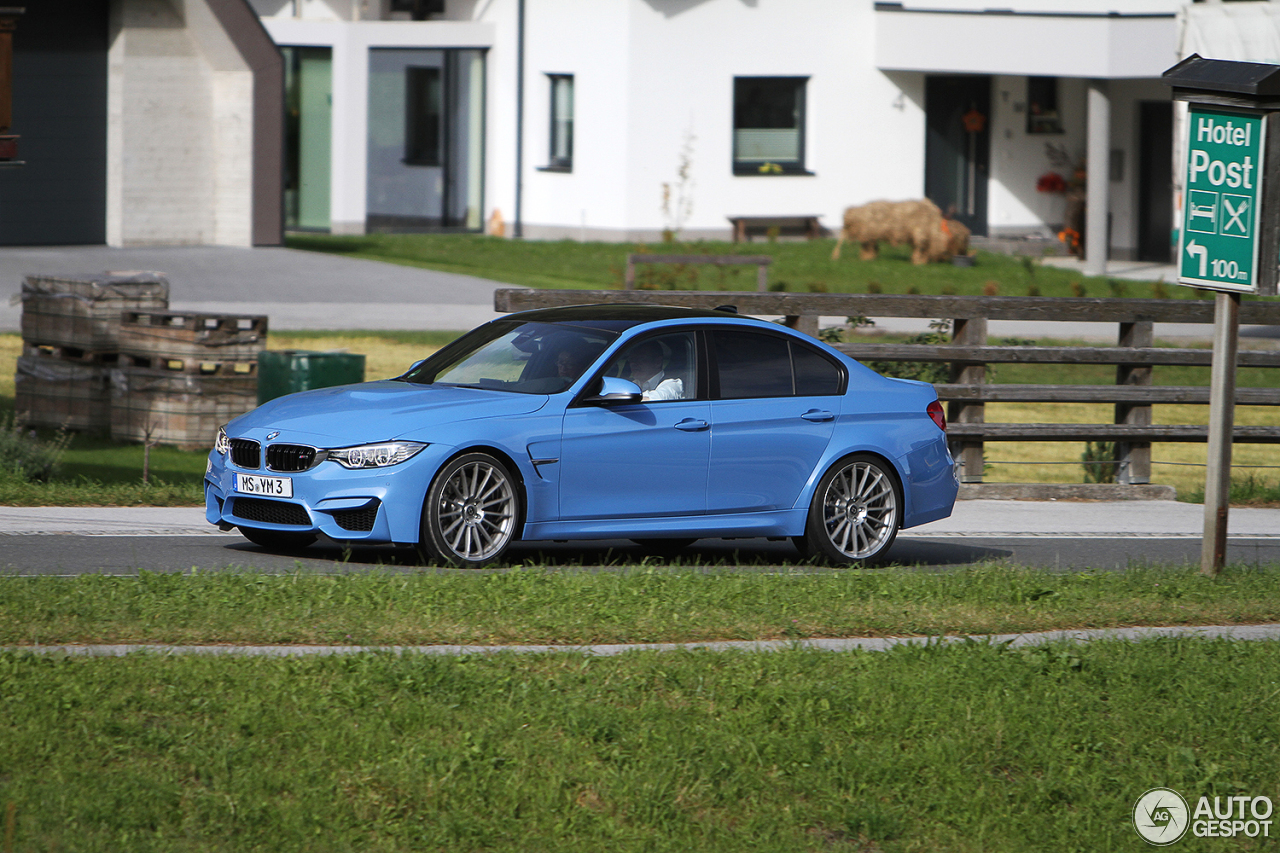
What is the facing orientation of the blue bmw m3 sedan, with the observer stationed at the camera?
facing the viewer and to the left of the viewer

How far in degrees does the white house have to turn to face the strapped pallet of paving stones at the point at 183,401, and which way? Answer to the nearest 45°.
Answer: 0° — it already faces it

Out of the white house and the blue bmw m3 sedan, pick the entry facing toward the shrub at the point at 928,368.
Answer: the white house

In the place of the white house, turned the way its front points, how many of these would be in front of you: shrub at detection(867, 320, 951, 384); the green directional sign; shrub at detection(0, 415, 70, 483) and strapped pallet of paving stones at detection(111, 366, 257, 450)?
4

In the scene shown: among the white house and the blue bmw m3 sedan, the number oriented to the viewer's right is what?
0

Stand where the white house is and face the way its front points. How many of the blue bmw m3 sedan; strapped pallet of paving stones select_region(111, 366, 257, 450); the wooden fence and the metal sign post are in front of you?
4

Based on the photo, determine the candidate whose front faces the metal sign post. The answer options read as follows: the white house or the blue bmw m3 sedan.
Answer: the white house

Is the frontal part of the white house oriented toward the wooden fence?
yes

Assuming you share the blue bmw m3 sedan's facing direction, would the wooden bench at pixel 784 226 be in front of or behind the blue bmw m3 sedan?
behind

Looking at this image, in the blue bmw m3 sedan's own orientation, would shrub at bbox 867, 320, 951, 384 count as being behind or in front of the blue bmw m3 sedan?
behind

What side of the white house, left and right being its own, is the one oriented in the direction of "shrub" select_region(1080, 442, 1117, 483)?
front

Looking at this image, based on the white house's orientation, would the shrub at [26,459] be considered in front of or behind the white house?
in front

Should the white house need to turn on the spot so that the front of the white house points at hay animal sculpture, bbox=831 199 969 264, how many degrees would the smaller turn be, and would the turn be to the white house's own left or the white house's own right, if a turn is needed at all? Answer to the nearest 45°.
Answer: approximately 45° to the white house's own left

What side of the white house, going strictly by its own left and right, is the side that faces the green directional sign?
front

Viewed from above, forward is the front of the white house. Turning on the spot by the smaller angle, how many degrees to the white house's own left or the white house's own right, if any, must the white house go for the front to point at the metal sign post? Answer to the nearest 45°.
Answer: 0° — it already faces it

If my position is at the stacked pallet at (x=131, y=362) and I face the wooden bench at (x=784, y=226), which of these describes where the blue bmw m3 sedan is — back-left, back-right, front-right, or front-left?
back-right

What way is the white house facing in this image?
toward the camera
